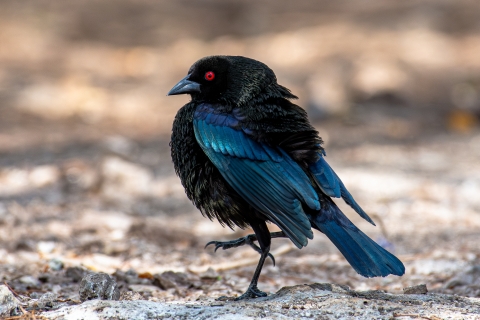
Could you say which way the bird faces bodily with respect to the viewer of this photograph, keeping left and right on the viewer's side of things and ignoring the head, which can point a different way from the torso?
facing to the left of the viewer
